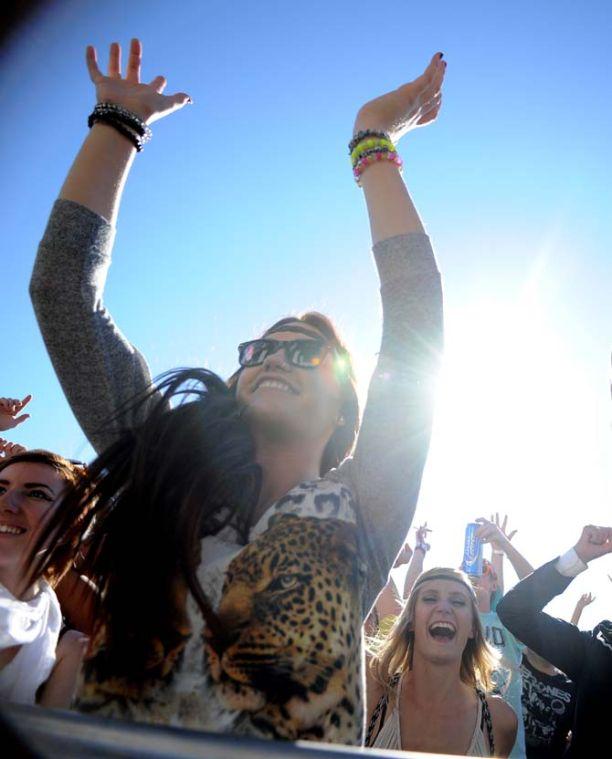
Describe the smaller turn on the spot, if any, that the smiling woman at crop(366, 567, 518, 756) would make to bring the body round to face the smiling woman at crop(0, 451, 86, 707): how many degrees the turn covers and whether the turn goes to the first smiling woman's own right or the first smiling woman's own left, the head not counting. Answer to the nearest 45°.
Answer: approximately 45° to the first smiling woman's own right

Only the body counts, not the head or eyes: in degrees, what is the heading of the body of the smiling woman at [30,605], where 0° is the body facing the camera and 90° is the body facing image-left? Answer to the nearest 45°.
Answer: approximately 45°

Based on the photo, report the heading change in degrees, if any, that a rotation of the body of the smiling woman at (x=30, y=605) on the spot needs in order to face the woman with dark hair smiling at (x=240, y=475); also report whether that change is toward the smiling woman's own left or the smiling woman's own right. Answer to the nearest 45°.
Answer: approximately 45° to the smiling woman's own left

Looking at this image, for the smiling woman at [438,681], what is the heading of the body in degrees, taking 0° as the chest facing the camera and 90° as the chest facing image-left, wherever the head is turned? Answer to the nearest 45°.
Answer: approximately 0°

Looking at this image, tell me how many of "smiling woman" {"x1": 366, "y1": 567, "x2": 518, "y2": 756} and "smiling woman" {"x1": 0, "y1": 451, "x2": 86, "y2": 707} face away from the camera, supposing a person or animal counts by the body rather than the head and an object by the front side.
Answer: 0

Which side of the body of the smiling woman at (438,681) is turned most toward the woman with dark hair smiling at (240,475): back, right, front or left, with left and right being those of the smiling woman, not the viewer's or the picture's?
front
